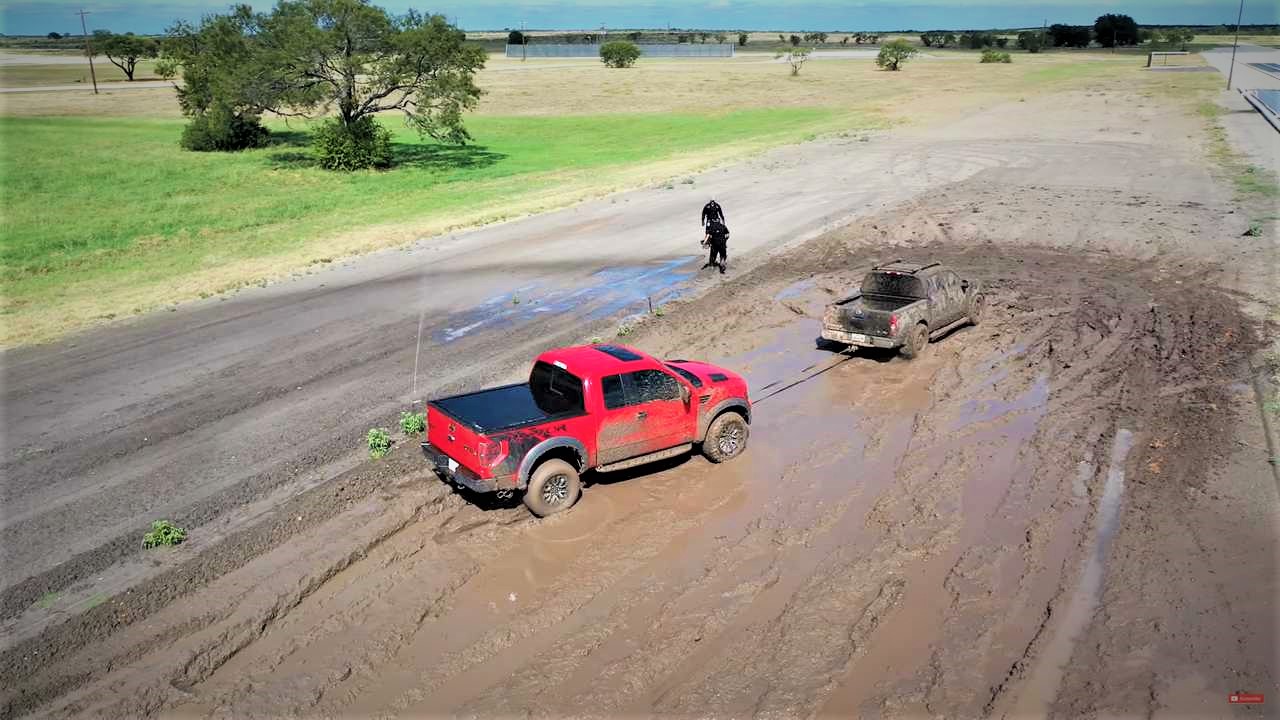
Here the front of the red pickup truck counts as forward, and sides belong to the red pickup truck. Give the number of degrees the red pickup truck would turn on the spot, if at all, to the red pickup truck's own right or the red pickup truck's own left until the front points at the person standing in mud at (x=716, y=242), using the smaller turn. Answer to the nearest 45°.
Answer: approximately 45° to the red pickup truck's own left

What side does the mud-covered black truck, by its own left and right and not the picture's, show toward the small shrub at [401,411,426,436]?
back

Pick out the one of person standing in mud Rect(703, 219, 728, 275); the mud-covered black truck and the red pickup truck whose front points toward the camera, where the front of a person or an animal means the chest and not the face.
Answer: the person standing in mud

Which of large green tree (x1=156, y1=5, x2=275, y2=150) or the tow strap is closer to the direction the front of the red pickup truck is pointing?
the tow strap

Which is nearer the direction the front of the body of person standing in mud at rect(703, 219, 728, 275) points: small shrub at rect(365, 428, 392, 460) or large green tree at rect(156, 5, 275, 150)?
the small shrub

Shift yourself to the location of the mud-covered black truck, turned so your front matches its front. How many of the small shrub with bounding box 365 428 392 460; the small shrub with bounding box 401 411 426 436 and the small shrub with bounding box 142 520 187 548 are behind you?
3

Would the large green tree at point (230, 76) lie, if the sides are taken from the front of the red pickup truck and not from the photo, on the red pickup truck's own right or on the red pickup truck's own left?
on the red pickup truck's own left

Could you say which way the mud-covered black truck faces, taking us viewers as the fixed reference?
facing away from the viewer and to the right of the viewer

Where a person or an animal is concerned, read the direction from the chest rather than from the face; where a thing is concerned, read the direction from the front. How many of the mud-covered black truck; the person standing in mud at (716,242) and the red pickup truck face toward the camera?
1
